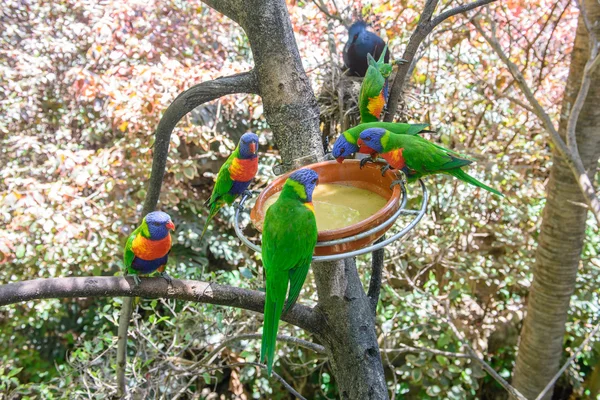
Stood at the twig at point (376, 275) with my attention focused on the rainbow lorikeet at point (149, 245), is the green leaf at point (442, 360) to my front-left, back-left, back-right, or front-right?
back-right

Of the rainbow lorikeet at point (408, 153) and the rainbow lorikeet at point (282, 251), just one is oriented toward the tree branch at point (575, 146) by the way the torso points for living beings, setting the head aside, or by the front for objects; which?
the rainbow lorikeet at point (282, 251)

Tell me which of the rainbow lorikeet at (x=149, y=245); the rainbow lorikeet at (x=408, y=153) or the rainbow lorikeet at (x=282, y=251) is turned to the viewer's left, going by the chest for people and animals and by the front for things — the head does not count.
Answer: the rainbow lorikeet at (x=408, y=153)

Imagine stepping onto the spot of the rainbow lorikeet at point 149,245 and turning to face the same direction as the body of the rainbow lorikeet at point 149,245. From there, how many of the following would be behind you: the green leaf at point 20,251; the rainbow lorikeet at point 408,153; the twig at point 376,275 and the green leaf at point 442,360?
1

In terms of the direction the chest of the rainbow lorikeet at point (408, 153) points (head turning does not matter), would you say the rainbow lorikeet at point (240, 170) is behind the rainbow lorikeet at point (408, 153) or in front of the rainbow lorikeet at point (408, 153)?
in front

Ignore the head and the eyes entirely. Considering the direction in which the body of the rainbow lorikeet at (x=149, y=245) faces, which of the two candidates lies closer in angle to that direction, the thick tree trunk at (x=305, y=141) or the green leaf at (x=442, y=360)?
the thick tree trunk

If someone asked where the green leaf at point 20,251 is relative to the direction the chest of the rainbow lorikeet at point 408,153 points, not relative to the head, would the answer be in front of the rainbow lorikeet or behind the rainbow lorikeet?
in front

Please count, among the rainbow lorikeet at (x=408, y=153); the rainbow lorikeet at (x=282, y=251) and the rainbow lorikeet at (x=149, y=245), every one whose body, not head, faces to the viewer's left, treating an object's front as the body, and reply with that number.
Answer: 1

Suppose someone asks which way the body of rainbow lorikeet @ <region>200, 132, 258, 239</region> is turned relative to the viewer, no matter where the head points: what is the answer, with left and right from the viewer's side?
facing the viewer and to the right of the viewer

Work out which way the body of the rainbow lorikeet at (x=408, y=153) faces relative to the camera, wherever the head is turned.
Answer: to the viewer's left

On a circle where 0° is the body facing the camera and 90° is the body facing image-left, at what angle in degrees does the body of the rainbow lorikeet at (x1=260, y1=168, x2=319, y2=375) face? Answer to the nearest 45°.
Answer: approximately 225°
